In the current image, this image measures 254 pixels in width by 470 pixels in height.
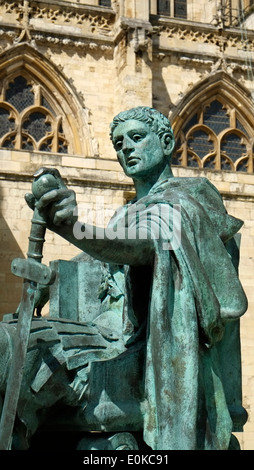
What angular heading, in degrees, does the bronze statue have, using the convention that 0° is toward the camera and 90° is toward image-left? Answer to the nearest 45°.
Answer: approximately 90°
